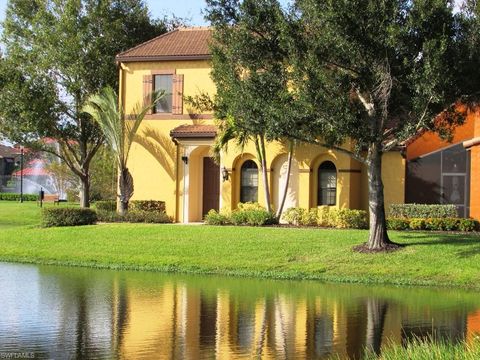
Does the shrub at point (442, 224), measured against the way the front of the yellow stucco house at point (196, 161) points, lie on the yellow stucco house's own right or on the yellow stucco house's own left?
on the yellow stucco house's own left

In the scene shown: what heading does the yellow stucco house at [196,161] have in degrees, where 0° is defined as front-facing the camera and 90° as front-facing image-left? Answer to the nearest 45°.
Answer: approximately 0°

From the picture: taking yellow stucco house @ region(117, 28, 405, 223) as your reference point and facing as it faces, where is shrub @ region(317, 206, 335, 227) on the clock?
The shrub is roughly at 10 o'clock from the yellow stucco house.

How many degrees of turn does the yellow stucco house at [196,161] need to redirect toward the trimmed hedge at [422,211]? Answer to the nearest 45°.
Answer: approximately 45° to its left

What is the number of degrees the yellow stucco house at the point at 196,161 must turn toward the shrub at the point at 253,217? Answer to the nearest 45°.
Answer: approximately 45° to its left

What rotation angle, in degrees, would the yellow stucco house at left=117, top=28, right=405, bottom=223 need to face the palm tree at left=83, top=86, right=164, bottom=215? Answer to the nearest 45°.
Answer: approximately 90° to its right

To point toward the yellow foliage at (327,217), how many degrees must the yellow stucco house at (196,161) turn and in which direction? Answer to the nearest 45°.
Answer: approximately 45° to its left

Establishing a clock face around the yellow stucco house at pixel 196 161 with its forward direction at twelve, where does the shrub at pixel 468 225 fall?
The shrub is roughly at 10 o'clock from the yellow stucco house.

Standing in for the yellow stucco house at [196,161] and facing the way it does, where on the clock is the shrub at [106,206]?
The shrub is roughly at 3 o'clock from the yellow stucco house.

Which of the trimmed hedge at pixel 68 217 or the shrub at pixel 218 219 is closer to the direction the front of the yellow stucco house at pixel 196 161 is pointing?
the shrub

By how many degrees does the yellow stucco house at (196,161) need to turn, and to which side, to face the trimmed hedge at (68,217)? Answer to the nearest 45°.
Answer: approximately 45° to its right

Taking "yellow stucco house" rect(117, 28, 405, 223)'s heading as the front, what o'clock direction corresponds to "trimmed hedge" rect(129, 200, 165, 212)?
The trimmed hedge is roughly at 3 o'clock from the yellow stucco house.
